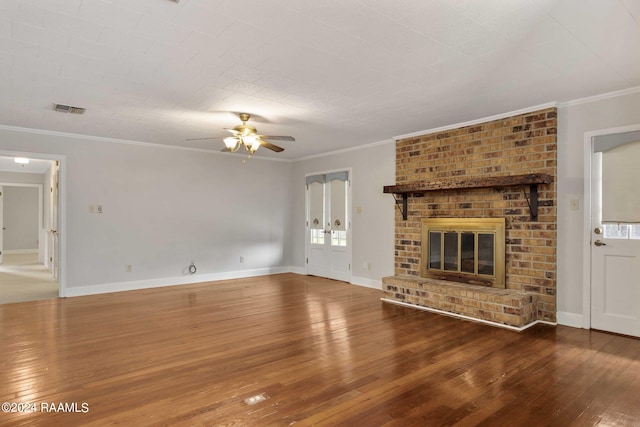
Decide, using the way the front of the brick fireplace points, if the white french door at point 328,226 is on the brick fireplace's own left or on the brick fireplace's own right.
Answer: on the brick fireplace's own right

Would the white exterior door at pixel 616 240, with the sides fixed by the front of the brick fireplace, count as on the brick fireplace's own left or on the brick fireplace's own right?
on the brick fireplace's own left

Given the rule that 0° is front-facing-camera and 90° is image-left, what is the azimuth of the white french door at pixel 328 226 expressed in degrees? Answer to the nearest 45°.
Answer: approximately 45°

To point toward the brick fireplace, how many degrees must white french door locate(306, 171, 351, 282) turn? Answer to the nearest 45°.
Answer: approximately 90° to its left

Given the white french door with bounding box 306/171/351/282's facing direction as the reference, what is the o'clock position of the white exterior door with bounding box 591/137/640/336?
The white exterior door is roughly at 9 o'clock from the white french door.

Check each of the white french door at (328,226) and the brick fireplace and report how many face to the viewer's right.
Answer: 0
